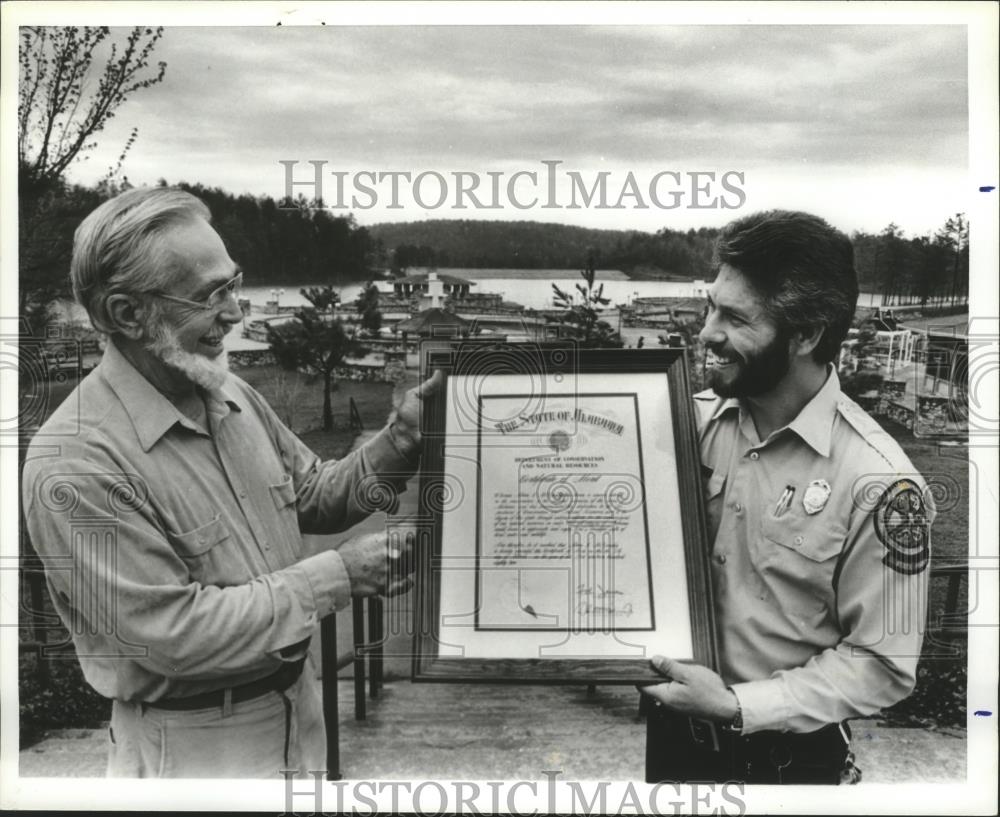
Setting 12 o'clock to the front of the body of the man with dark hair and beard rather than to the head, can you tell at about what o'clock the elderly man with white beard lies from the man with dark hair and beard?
The elderly man with white beard is roughly at 1 o'clock from the man with dark hair and beard.

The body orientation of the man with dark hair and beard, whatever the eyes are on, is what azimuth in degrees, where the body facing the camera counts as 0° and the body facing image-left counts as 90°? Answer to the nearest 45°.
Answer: approximately 45°

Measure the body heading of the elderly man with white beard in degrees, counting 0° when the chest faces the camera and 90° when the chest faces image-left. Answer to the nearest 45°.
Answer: approximately 315°

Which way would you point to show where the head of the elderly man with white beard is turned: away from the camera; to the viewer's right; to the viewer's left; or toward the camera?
to the viewer's right

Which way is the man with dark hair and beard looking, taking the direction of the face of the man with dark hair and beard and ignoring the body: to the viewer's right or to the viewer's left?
to the viewer's left

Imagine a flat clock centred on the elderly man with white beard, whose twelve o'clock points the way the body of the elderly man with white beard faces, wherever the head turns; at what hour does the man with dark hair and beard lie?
The man with dark hair and beard is roughly at 11 o'clock from the elderly man with white beard.
